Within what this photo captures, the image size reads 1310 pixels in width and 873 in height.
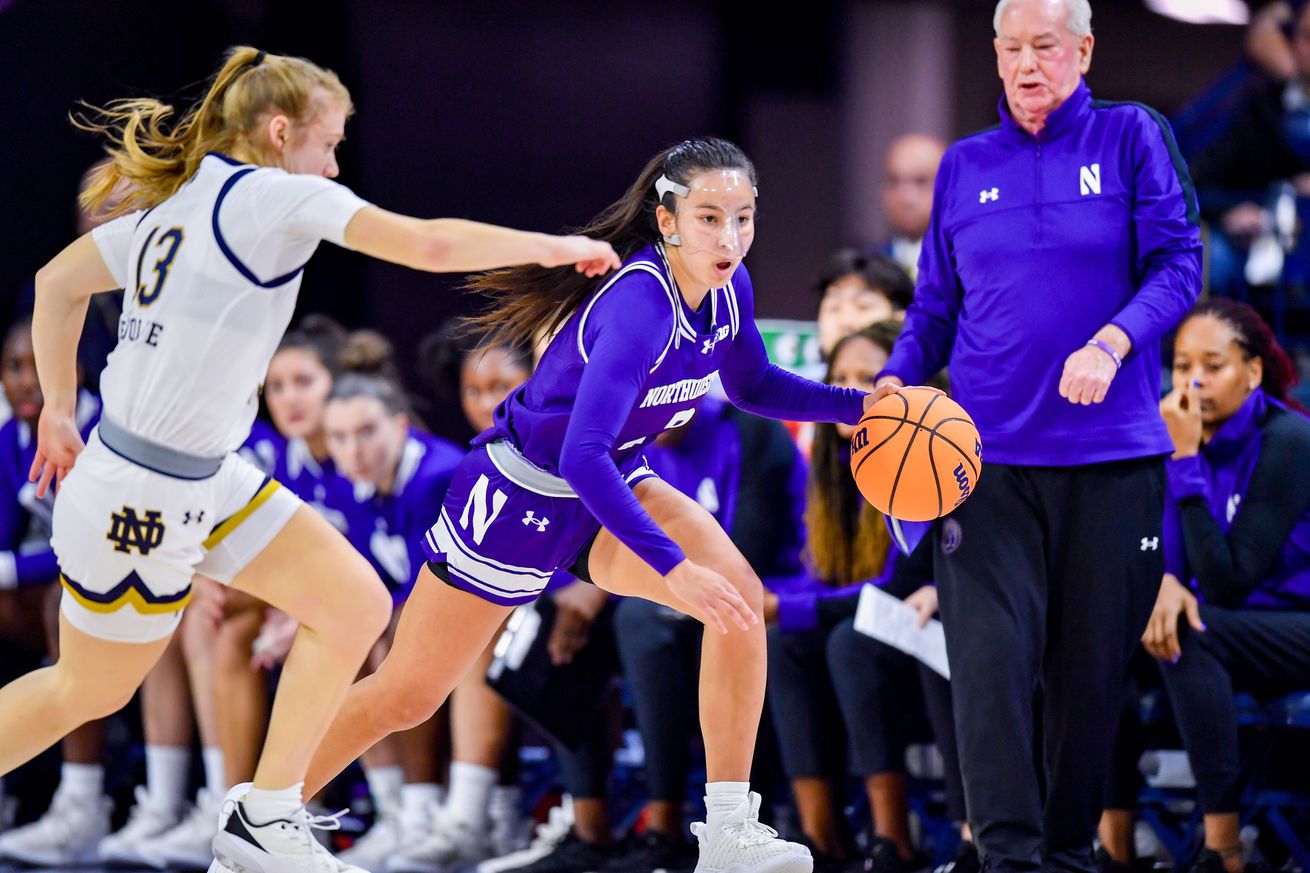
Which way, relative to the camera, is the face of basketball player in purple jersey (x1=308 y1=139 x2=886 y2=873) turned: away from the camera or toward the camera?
toward the camera

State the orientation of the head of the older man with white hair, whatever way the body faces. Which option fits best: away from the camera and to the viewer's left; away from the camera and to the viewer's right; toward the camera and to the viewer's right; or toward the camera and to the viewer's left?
toward the camera and to the viewer's left

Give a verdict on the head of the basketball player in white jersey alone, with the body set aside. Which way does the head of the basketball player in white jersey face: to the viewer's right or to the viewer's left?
to the viewer's right

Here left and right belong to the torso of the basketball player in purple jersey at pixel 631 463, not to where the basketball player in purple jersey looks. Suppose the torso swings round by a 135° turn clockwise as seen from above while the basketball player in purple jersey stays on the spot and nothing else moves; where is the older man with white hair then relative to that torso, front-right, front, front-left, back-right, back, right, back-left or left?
back

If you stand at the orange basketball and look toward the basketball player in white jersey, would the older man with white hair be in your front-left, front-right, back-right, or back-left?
back-right

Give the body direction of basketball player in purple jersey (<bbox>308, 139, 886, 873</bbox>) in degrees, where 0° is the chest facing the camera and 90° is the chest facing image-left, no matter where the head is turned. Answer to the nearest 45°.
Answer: approximately 315°
